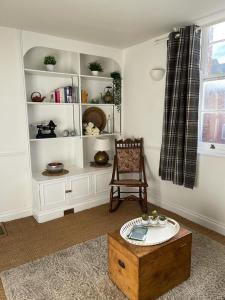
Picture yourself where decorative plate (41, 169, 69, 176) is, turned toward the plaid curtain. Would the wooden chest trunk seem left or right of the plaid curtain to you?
right

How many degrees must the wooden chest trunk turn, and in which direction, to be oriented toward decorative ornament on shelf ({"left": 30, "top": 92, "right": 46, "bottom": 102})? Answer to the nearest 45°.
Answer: approximately 180°

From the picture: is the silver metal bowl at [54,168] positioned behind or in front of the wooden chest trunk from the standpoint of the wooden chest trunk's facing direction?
behind

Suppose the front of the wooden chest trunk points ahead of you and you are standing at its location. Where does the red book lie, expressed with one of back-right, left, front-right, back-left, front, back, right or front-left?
back

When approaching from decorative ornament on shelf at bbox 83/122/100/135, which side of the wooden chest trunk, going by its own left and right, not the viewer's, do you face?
back

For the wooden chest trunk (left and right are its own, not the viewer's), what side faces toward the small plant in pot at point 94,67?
back

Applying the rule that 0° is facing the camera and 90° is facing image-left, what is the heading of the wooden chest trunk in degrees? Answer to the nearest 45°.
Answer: approximately 315°

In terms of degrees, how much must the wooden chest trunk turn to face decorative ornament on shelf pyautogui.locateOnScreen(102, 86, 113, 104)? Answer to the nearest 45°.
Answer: approximately 135° to its left

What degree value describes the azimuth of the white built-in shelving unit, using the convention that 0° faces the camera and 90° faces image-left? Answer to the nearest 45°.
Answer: approximately 315°
